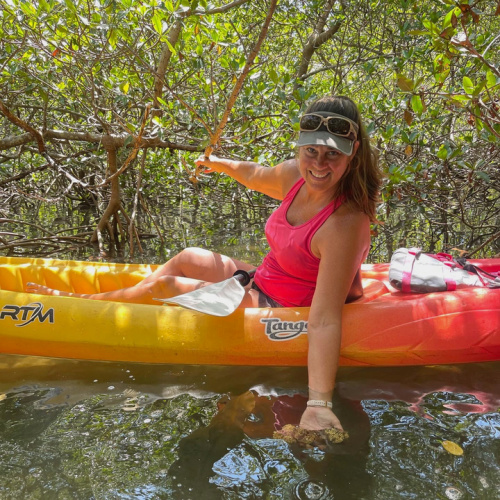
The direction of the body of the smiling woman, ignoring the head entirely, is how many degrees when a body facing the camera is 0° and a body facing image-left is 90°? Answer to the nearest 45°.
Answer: approximately 45°
